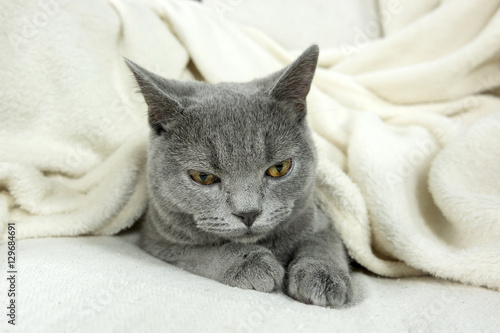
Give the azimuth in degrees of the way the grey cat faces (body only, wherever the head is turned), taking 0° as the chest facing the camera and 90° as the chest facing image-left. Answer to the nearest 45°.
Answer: approximately 0°
